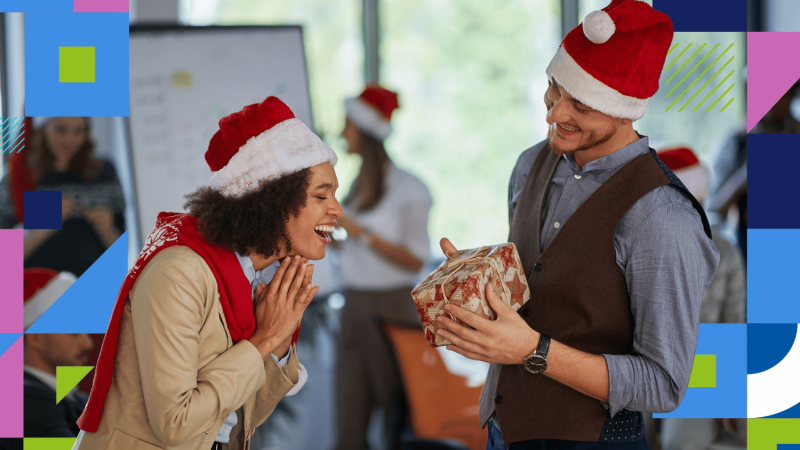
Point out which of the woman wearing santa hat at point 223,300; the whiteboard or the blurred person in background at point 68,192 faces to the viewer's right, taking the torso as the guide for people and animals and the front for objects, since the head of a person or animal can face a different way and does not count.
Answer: the woman wearing santa hat

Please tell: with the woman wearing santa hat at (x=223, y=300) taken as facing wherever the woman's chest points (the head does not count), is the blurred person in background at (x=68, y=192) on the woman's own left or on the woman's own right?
on the woman's own left

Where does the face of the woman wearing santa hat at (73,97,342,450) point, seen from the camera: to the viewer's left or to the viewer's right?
to the viewer's right

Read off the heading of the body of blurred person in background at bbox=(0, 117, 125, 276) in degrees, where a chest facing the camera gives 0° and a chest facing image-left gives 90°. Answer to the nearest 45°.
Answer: approximately 0°

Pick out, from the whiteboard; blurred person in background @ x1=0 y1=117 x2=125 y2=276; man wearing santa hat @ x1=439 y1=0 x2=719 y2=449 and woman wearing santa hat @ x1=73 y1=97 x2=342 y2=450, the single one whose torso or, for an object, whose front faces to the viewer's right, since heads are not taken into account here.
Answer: the woman wearing santa hat

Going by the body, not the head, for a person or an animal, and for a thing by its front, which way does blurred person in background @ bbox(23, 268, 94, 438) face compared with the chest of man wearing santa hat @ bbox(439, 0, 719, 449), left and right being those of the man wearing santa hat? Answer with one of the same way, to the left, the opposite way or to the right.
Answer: the opposite way

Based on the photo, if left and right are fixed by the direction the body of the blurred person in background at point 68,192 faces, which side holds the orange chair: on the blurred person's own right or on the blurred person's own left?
on the blurred person's own left

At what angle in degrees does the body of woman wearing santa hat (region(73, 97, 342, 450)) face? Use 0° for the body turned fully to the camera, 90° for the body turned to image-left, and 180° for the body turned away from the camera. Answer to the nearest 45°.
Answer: approximately 270°

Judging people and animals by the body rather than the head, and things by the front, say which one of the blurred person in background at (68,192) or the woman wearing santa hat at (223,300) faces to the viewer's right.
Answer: the woman wearing santa hat

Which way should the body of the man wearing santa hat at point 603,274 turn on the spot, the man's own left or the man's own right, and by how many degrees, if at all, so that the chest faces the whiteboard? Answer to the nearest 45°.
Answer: approximately 90° to the man's own right

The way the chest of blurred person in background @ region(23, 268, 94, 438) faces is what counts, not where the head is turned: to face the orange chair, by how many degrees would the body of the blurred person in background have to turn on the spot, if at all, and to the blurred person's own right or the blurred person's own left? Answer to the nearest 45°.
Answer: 0° — they already face it
